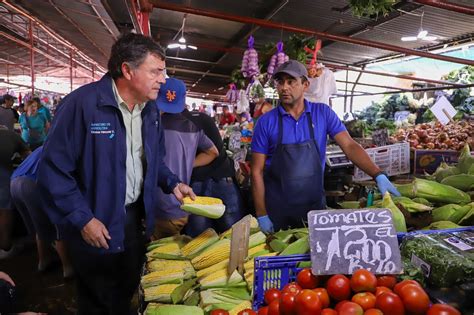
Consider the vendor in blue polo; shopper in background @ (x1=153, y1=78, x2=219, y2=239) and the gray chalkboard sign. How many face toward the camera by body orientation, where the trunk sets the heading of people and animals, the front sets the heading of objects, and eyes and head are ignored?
2

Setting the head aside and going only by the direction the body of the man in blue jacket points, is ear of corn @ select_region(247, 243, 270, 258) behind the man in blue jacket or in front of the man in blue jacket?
in front

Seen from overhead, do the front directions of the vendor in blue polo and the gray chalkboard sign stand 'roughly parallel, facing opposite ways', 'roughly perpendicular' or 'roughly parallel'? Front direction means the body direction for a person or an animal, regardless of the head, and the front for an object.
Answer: roughly parallel

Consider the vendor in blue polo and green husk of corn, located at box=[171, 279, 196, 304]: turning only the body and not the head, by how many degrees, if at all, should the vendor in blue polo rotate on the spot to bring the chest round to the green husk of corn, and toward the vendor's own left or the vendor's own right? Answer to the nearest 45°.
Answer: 0° — they already face it

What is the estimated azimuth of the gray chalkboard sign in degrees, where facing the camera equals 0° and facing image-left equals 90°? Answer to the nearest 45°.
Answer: approximately 0°

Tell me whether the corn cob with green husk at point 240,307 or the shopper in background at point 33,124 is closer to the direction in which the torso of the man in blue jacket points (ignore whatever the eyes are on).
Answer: the corn cob with green husk

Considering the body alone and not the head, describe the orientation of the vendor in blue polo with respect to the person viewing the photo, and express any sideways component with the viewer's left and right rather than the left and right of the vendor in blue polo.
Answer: facing the viewer

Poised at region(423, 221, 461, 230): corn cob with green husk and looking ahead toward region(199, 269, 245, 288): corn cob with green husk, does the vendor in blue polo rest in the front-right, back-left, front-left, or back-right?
front-right

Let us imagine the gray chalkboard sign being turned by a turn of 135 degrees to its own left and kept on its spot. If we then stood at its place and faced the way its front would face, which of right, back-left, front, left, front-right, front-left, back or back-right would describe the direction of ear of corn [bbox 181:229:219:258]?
left

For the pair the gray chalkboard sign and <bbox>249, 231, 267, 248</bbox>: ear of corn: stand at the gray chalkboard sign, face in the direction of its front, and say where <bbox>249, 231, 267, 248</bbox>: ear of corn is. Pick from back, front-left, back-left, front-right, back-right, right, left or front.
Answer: back-right
